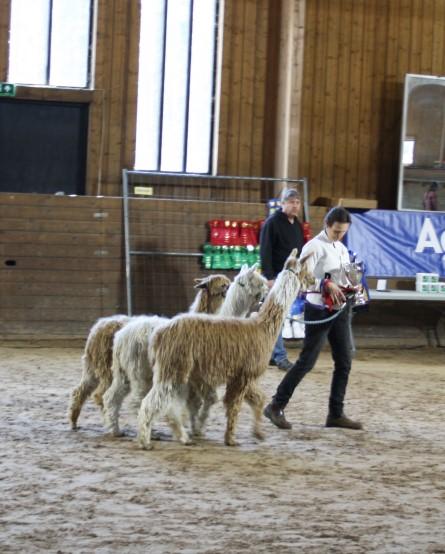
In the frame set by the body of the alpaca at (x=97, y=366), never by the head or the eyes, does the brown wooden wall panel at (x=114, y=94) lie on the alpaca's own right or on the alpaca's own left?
on the alpaca's own left

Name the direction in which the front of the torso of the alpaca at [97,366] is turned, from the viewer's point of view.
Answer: to the viewer's right

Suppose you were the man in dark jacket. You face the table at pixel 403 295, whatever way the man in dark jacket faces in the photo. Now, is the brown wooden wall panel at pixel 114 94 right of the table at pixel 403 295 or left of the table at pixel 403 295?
left

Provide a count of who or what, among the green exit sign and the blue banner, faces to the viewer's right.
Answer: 0

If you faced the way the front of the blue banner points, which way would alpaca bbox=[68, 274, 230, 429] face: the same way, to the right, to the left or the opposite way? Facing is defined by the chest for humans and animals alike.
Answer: to the left

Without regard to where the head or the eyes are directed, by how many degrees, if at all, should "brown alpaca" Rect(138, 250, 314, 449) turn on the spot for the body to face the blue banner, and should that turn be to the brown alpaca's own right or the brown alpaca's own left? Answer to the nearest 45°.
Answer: approximately 90° to the brown alpaca's own left

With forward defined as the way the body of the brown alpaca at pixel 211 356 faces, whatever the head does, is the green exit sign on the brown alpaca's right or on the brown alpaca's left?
on the brown alpaca's left

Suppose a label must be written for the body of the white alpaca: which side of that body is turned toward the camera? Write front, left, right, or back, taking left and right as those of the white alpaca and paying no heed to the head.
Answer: right

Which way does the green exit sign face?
toward the camera

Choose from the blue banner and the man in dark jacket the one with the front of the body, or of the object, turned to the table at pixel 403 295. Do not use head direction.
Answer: the blue banner

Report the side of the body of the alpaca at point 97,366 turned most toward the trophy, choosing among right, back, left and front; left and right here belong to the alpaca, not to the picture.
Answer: front

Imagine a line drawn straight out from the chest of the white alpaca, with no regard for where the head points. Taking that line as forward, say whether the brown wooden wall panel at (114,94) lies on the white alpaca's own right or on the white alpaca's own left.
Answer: on the white alpaca's own left

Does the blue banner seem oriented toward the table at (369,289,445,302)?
yes

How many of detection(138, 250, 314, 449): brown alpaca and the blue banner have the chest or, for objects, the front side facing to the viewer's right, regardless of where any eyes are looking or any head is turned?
1

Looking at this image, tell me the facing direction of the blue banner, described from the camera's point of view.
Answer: facing the viewer
